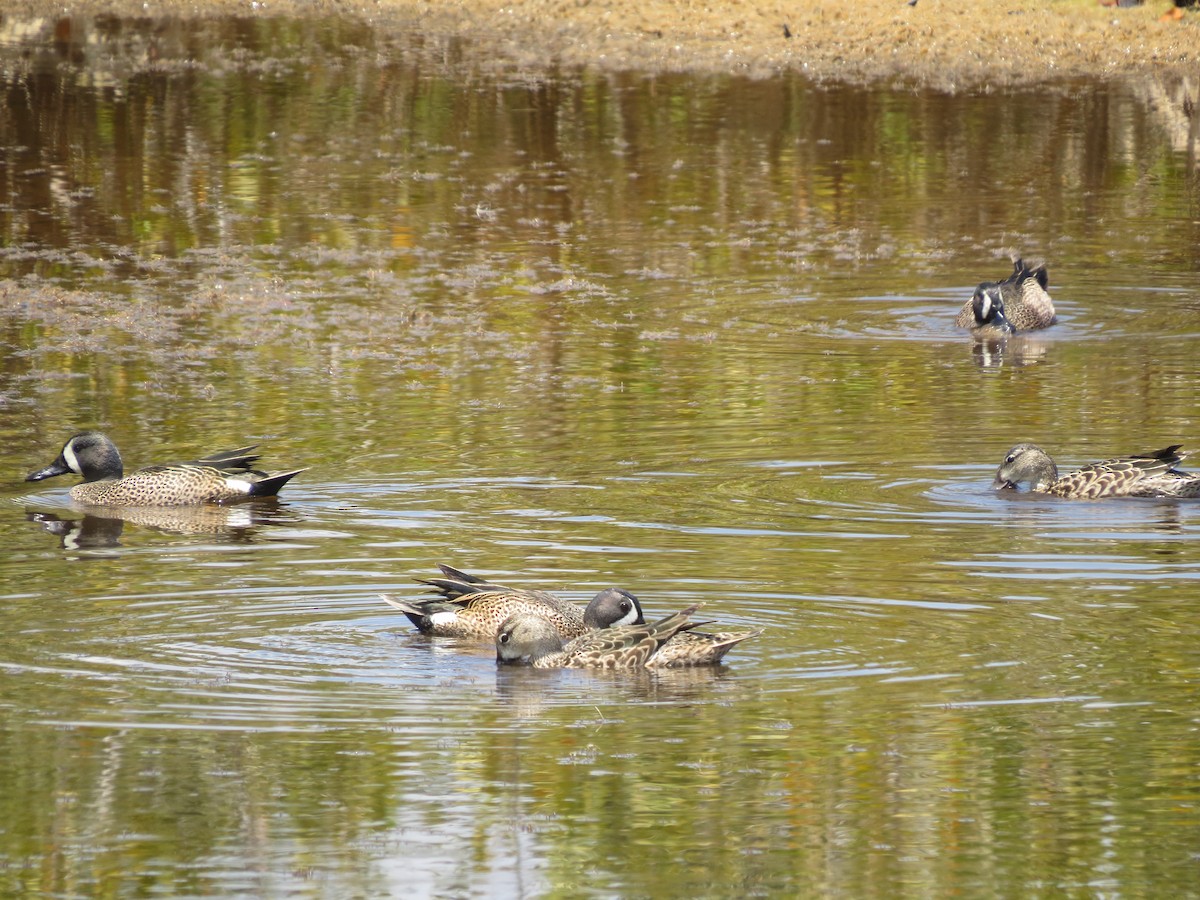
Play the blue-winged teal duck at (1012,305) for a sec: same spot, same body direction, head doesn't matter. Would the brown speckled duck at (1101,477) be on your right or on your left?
on your left

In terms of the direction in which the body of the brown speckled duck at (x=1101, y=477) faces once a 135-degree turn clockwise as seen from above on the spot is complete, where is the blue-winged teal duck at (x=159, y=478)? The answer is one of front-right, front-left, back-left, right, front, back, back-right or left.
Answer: back-left

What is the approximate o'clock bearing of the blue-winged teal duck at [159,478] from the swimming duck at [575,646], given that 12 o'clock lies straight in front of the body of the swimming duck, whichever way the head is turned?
The blue-winged teal duck is roughly at 2 o'clock from the swimming duck.

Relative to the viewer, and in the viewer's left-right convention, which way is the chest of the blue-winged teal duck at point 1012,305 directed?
facing the viewer and to the left of the viewer

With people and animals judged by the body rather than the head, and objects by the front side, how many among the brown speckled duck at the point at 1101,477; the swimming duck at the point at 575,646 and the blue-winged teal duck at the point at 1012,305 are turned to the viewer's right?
0

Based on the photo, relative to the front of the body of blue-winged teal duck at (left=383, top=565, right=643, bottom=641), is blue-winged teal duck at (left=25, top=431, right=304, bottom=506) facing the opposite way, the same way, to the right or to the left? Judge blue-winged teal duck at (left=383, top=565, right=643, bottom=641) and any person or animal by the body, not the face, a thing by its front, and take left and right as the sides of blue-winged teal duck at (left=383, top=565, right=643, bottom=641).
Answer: the opposite way

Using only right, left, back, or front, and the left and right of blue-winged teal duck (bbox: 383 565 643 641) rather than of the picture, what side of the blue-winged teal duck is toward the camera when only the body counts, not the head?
right

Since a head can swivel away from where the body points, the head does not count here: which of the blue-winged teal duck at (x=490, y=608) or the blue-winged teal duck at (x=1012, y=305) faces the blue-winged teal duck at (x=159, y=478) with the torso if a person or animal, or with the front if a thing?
the blue-winged teal duck at (x=1012, y=305)

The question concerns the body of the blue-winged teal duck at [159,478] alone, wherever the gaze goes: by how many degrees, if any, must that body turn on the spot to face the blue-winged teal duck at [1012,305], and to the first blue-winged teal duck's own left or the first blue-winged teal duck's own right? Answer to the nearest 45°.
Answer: approximately 135° to the first blue-winged teal duck's own right

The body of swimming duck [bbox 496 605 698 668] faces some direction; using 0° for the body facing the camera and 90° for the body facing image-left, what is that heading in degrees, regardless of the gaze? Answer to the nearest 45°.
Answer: approximately 90°

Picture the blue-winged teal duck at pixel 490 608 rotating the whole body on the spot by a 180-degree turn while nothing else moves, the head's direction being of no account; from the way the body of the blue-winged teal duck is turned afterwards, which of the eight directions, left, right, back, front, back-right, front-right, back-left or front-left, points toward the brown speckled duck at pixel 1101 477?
back-right

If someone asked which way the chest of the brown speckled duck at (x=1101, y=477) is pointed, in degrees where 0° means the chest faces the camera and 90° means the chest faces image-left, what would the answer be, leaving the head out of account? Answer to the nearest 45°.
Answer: approximately 90°

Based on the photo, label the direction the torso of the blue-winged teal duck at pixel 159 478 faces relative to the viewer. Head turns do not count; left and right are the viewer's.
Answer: facing to the left of the viewer

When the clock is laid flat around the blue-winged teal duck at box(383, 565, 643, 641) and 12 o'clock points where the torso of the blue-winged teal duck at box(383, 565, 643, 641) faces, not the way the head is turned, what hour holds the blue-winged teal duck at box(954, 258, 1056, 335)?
the blue-winged teal duck at box(954, 258, 1056, 335) is roughly at 10 o'clock from the blue-winged teal duck at box(383, 565, 643, 641).

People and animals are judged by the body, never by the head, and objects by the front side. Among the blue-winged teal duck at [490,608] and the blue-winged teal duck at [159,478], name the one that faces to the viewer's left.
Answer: the blue-winged teal duck at [159,478]
